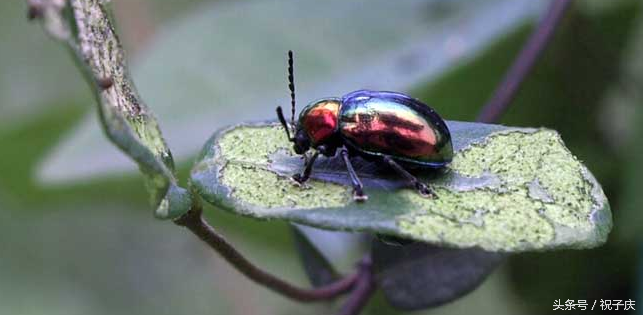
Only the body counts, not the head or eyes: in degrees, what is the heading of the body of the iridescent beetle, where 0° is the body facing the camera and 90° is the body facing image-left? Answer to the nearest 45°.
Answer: approximately 90°

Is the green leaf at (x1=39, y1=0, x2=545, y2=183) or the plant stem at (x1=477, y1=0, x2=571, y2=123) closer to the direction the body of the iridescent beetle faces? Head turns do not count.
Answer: the green leaf

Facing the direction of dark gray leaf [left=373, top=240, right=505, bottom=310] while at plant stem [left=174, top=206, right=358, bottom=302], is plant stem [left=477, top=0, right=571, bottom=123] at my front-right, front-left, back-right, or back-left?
front-left

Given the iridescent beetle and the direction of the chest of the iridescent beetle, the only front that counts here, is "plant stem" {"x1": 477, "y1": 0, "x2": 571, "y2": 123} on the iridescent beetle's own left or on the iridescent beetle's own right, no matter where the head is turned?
on the iridescent beetle's own right
